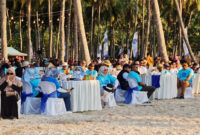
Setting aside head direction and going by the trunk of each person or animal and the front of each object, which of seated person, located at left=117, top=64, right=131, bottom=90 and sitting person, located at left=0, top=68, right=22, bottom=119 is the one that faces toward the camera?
the sitting person

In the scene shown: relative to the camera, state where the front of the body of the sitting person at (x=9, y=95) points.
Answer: toward the camera

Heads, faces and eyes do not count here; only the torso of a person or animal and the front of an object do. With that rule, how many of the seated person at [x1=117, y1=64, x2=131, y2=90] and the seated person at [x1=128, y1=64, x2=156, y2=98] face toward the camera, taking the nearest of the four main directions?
0

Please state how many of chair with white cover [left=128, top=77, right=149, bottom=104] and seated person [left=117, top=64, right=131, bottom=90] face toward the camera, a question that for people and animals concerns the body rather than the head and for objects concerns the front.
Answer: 0

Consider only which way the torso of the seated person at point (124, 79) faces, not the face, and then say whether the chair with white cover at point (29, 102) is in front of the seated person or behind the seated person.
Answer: behind

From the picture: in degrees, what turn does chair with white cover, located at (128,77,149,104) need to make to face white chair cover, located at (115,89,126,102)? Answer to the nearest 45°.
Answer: approximately 135° to its left
